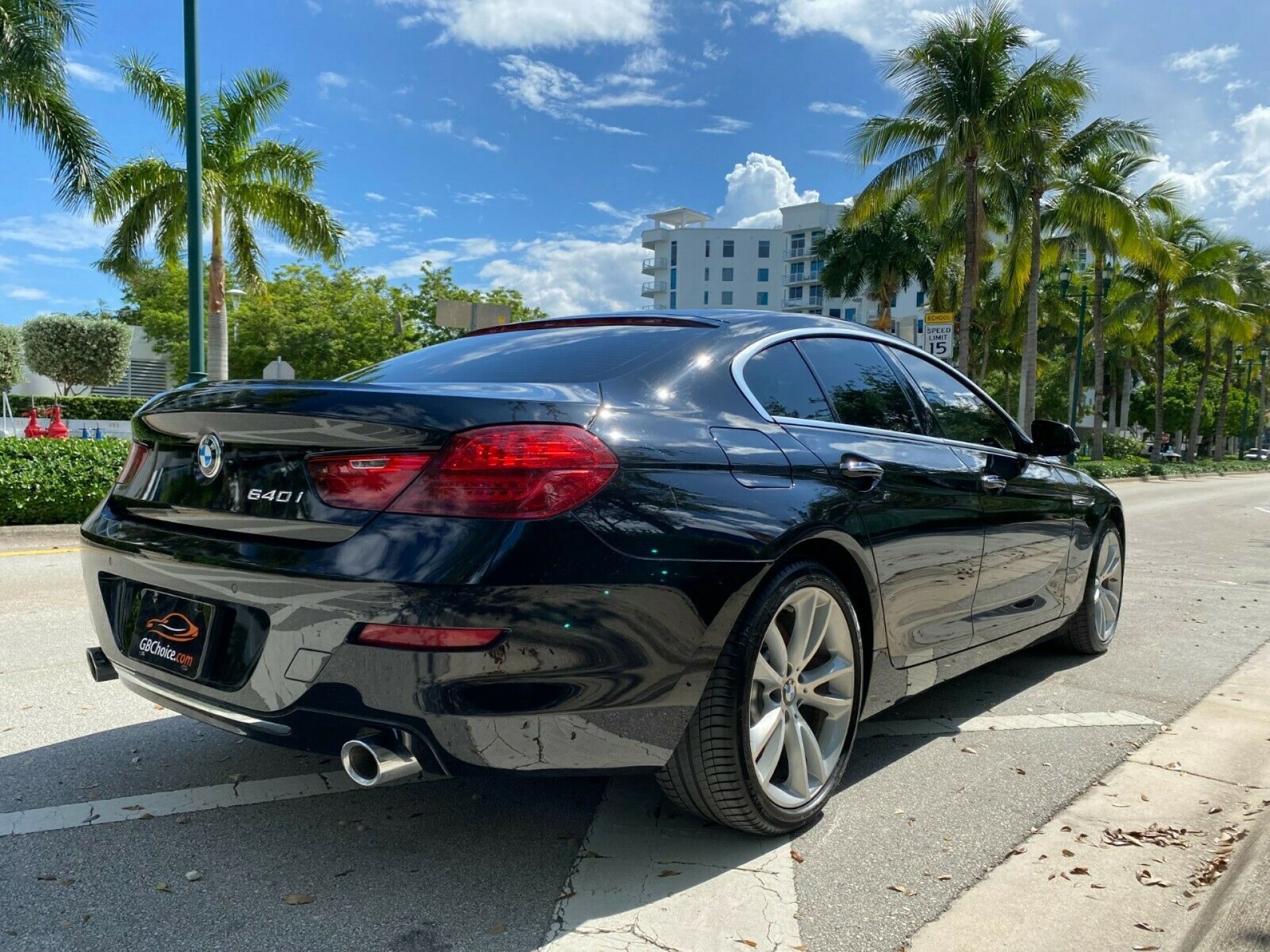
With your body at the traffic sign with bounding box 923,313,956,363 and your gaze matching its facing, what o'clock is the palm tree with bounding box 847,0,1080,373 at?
The palm tree is roughly at 6 o'clock from the traffic sign.

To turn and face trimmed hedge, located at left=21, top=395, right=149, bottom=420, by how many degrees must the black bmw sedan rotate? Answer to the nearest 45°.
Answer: approximately 90° to its left

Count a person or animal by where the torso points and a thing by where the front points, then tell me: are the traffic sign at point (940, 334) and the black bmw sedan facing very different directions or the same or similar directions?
very different directions

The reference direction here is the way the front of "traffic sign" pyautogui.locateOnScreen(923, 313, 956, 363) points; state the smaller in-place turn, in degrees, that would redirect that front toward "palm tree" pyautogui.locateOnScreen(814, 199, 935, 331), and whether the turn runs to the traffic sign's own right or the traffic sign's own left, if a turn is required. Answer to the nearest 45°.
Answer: approximately 180°

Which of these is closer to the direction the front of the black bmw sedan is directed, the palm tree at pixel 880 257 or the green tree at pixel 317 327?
the palm tree

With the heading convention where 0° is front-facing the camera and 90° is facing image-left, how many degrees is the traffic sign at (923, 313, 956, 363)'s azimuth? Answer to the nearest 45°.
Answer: approximately 0°

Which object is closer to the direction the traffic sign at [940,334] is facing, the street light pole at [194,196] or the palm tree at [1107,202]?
the street light pole

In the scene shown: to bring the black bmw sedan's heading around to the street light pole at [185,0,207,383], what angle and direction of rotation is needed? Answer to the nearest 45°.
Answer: approximately 90° to its left

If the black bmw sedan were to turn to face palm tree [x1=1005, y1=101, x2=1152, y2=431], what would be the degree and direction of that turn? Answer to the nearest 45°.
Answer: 0° — it already faces it

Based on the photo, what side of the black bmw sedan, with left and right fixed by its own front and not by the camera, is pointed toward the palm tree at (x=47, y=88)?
left

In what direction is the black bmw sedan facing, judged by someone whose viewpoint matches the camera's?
facing away from the viewer and to the right of the viewer

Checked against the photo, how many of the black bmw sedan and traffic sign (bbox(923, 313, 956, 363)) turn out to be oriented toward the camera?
1
